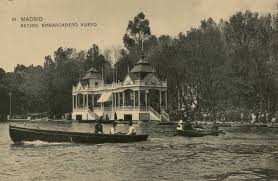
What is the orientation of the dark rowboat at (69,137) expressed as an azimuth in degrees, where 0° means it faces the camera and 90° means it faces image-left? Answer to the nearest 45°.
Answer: approximately 90°

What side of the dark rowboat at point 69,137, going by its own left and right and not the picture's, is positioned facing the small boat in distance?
back
